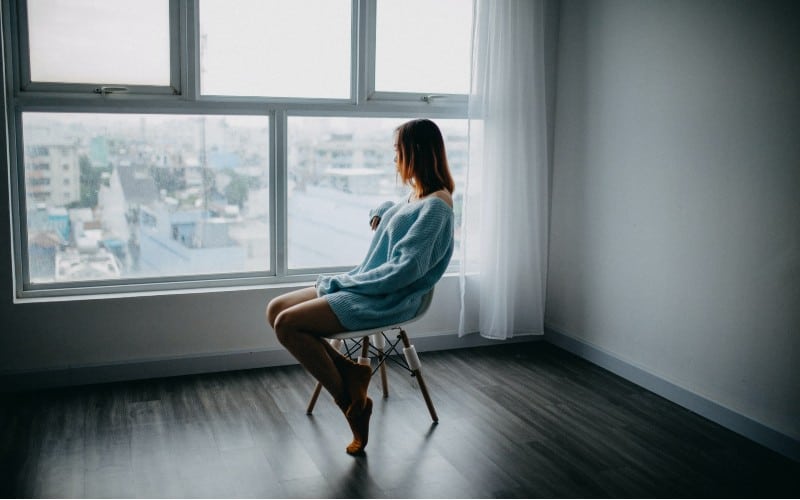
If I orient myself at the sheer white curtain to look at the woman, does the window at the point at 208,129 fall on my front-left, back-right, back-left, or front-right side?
front-right

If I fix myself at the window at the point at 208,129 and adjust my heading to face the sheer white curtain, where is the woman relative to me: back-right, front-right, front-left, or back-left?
front-right

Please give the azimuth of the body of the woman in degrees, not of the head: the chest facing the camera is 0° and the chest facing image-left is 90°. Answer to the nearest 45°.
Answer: approximately 90°

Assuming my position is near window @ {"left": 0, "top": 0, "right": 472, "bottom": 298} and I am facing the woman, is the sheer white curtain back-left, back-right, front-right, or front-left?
front-left

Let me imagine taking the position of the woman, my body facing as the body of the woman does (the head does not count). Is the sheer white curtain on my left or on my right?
on my right

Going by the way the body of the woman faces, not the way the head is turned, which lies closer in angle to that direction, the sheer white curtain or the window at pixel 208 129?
the window

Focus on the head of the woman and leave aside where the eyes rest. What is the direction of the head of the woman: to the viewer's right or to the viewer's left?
to the viewer's left
